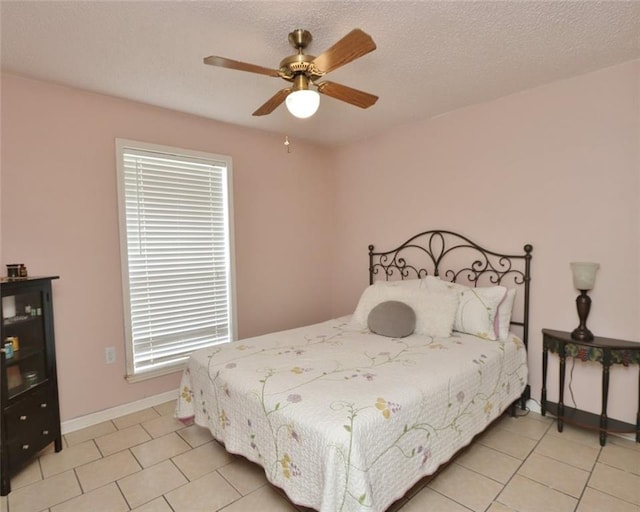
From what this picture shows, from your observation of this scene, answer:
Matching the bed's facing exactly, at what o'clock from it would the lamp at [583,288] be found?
The lamp is roughly at 7 o'clock from the bed.

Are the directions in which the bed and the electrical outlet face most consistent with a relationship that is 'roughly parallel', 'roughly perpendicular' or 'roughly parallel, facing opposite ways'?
roughly perpendicular

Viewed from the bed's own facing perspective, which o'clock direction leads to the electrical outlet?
The electrical outlet is roughly at 2 o'clock from the bed.

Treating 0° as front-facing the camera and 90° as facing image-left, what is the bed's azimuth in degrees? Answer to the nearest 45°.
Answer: approximately 45°

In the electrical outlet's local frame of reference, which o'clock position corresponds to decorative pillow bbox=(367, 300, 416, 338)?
The decorative pillow is roughly at 10 o'clock from the electrical outlet.
